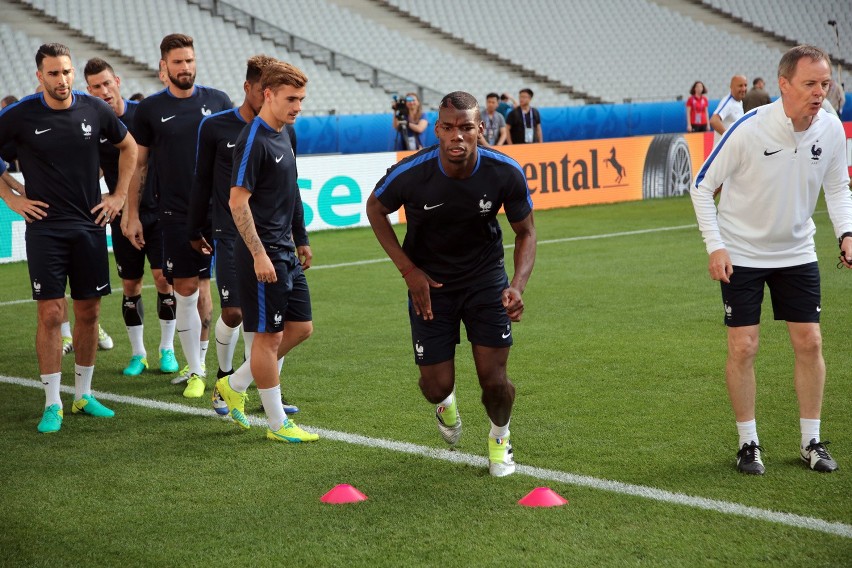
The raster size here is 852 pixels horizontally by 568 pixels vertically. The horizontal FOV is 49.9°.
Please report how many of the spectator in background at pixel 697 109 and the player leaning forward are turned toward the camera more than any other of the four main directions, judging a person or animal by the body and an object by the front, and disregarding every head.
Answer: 2

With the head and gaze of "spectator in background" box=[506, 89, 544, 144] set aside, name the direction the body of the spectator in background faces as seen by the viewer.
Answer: toward the camera

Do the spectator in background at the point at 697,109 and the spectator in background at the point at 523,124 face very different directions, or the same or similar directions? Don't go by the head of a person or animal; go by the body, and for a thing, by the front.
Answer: same or similar directions

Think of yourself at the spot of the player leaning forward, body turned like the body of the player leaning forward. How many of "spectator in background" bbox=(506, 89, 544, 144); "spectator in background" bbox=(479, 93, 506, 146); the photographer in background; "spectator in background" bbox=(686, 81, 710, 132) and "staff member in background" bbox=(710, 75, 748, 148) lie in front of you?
0

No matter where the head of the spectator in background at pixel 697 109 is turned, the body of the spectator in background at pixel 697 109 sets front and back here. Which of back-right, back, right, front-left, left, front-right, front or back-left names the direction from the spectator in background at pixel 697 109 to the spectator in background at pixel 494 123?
front-right

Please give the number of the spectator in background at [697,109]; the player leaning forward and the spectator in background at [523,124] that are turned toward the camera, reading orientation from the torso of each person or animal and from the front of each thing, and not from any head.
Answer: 3

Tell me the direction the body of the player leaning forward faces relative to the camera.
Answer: toward the camera

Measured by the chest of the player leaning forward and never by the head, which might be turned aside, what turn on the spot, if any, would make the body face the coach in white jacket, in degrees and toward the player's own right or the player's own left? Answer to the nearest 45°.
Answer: approximately 90° to the player's own left

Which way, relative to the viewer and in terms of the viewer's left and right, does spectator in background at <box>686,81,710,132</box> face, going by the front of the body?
facing the viewer

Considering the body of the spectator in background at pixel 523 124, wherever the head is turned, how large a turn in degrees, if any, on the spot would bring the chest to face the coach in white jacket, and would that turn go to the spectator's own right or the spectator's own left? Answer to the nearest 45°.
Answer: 0° — they already face them

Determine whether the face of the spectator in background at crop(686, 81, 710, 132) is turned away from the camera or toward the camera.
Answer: toward the camera

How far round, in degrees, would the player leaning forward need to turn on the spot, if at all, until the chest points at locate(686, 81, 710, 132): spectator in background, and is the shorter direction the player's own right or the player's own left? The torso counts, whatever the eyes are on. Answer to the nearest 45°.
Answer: approximately 180°

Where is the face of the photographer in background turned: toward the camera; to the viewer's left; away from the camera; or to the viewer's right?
toward the camera

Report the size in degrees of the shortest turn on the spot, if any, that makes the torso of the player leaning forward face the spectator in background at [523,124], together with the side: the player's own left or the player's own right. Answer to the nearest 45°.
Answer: approximately 180°

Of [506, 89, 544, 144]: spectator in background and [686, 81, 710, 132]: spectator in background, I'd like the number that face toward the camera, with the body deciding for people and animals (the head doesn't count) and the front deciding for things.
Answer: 2

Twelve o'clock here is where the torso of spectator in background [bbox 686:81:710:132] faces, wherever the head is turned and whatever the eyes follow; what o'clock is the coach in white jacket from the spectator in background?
The coach in white jacket is roughly at 12 o'clock from the spectator in background.

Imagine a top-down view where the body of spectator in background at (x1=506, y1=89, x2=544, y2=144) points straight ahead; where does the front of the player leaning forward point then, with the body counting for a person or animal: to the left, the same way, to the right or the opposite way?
the same way
